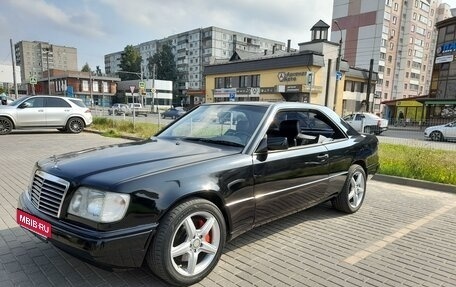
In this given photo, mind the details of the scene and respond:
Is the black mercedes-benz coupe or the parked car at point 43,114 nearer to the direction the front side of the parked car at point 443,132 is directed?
the parked car

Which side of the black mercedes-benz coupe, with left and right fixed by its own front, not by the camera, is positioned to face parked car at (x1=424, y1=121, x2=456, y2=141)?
back

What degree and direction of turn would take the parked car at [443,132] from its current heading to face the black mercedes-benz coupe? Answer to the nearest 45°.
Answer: approximately 90° to its left

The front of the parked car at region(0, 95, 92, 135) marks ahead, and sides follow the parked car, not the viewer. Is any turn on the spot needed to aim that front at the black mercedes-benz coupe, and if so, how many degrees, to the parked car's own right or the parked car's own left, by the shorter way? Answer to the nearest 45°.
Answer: approximately 90° to the parked car's own left

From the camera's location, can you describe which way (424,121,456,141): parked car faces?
facing to the left of the viewer

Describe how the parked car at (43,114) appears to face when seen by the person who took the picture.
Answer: facing to the left of the viewer

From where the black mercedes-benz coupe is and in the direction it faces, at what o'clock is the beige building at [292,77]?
The beige building is roughly at 5 o'clock from the black mercedes-benz coupe.

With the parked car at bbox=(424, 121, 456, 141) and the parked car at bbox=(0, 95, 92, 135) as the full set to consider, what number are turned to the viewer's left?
2

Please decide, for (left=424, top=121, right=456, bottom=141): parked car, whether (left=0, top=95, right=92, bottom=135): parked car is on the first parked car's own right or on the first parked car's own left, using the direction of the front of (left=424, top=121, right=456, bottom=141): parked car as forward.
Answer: on the first parked car's own left

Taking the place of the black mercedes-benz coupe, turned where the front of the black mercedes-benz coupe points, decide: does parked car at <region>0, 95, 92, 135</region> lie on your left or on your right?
on your right
